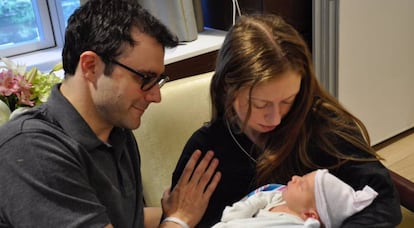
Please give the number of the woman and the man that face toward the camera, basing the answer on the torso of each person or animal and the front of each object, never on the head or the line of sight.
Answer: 1

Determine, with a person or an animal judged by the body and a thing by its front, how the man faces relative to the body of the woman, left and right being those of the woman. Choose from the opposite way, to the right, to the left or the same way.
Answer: to the left

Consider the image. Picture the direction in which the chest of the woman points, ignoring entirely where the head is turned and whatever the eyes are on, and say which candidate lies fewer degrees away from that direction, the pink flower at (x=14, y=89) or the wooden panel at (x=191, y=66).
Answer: the pink flower

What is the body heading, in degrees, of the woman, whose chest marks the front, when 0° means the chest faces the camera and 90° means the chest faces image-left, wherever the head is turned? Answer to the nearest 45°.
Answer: approximately 0°

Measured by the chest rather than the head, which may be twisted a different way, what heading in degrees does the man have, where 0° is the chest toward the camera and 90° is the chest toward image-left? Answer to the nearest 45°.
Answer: approximately 270°

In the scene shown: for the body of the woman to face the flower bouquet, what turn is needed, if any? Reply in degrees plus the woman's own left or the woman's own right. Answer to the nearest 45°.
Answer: approximately 90° to the woman's own right

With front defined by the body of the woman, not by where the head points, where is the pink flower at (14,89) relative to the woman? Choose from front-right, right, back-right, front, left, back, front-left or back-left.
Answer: right
